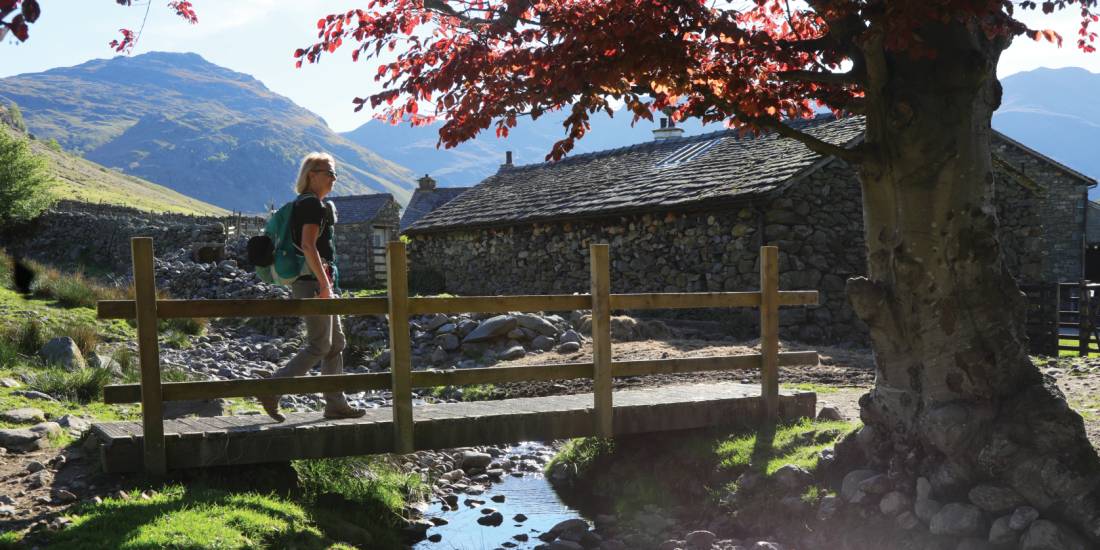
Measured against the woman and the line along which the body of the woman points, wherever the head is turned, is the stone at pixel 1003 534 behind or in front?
in front

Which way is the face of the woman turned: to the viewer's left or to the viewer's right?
to the viewer's right

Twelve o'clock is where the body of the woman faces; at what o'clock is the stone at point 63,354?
The stone is roughly at 8 o'clock from the woman.

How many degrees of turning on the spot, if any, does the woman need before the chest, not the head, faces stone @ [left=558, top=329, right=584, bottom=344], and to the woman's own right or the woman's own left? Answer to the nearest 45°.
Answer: approximately 45° to the woman's own left

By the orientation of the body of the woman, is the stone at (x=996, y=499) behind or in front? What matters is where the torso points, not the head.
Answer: in front

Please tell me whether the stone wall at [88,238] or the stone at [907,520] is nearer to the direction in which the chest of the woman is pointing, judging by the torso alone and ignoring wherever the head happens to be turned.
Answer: the stone

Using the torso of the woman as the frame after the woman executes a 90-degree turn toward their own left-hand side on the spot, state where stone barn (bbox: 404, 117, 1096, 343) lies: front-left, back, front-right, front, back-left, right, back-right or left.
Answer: front-right

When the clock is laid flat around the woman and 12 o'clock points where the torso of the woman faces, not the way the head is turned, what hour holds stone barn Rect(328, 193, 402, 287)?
The stone barn is roughly at 9 o'clock from the woman.

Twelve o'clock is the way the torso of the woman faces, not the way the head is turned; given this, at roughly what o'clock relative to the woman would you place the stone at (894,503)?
The stone is roughly at 1 o'clock from the woman.

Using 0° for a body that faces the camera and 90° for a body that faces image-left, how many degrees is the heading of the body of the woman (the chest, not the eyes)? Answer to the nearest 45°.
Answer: approximately 270°

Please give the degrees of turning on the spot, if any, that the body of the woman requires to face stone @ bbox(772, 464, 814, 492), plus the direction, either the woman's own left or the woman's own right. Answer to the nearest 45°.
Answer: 0° — they already face it
